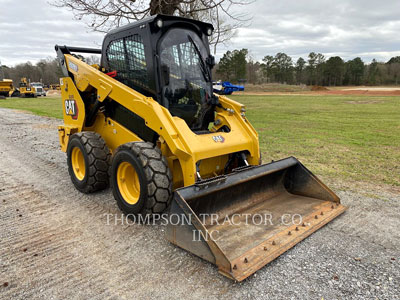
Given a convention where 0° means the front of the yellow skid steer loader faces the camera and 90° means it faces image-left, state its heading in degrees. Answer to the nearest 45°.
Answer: approximately 315°

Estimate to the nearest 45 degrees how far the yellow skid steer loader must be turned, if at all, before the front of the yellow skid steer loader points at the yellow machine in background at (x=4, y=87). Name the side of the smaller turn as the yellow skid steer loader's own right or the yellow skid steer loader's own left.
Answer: approximately 180°

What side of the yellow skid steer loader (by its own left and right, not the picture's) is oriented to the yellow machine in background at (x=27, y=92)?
back
